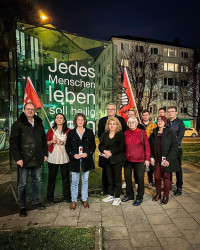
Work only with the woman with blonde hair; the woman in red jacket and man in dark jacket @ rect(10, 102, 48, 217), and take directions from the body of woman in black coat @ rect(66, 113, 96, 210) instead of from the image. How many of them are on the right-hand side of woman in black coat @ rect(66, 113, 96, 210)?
1

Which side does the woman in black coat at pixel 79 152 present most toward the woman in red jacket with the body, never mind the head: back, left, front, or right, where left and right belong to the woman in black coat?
left

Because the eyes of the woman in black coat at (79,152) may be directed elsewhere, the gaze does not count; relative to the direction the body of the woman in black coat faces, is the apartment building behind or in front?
behind

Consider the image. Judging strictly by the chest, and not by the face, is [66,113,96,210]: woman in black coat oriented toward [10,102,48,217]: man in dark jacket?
no

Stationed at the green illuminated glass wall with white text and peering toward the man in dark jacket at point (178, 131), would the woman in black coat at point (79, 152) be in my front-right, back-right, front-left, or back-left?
front-right

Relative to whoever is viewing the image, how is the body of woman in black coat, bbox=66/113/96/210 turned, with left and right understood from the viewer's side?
facing the viewer

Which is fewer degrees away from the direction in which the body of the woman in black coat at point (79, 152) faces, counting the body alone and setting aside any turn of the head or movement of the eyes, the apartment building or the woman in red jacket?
the woman in red jacket

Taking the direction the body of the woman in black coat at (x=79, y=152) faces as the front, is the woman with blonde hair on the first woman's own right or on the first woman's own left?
on the first woman's own left

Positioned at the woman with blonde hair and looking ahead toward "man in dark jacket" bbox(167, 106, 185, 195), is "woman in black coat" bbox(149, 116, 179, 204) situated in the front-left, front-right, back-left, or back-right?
front-right

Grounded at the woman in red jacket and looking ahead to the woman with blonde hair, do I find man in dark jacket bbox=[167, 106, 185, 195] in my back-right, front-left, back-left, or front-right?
back-right

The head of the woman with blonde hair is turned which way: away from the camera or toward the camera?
toward the camera

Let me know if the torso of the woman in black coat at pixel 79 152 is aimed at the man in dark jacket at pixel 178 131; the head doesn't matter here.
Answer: no

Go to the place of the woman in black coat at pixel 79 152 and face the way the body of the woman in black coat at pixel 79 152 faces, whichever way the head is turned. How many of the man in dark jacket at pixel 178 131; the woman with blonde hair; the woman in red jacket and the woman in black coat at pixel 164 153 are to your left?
4

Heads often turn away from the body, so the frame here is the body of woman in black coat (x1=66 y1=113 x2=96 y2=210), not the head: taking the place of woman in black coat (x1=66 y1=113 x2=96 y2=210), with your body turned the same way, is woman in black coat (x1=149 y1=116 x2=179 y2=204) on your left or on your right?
on your left
